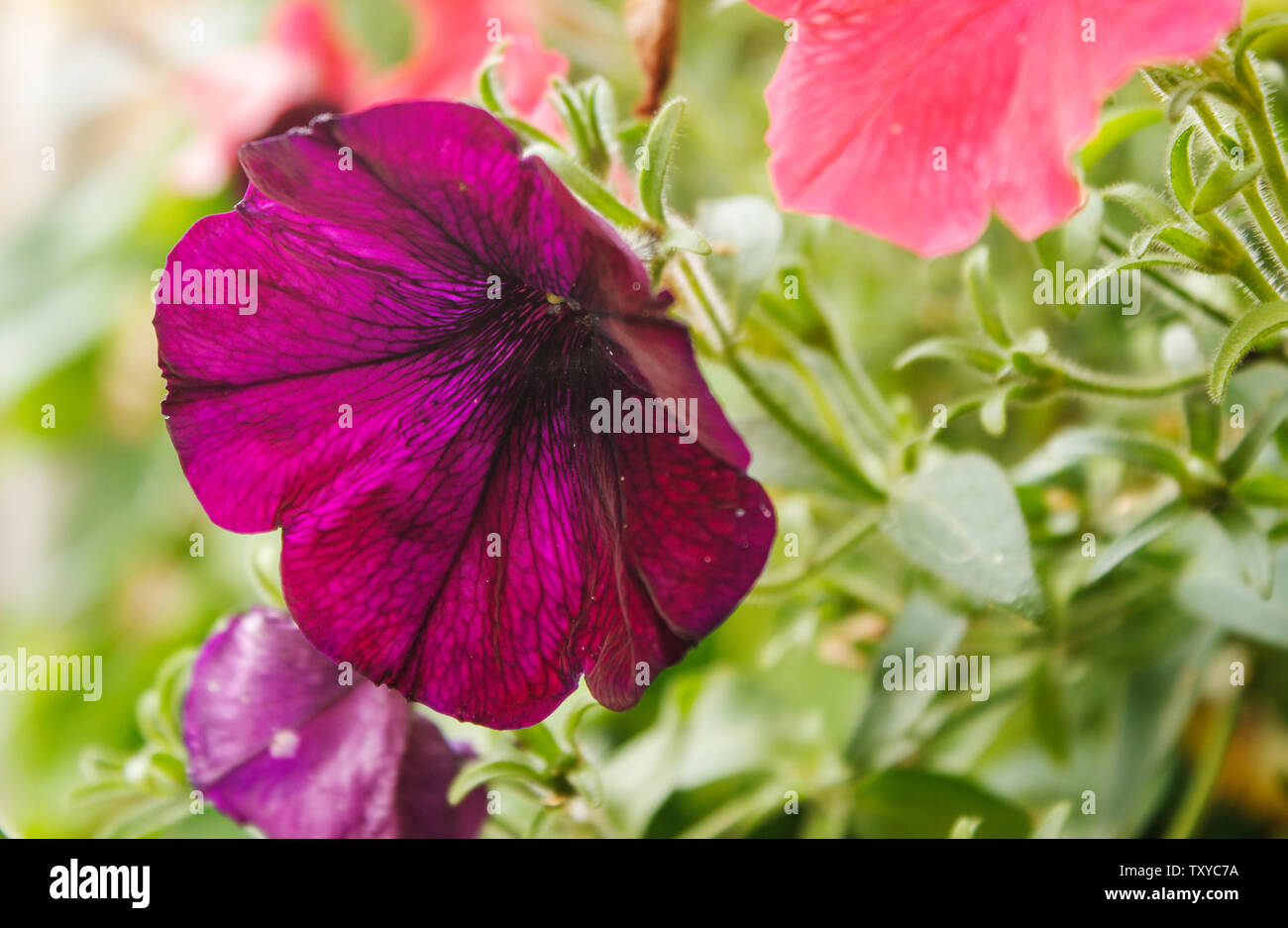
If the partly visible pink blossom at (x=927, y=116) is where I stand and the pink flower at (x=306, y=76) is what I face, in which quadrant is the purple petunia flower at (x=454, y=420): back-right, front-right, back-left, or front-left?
front-left

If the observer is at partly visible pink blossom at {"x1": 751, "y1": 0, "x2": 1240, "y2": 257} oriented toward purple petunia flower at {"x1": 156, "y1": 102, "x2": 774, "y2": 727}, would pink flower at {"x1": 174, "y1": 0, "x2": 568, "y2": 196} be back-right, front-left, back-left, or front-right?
front-right

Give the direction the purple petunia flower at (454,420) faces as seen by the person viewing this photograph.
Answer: facing the viewer and to the left of the viewer
